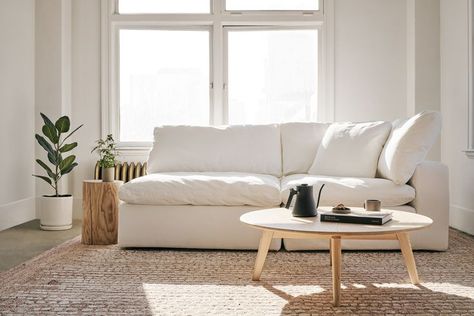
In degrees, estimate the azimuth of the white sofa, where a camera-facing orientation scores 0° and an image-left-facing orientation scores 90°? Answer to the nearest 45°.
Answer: approximately 0°

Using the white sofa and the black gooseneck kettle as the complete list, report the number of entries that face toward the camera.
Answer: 1

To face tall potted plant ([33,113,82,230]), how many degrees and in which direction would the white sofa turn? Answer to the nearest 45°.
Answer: approximately 135° to its right

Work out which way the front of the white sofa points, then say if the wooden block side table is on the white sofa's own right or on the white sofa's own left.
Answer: on the white sofa's own right
